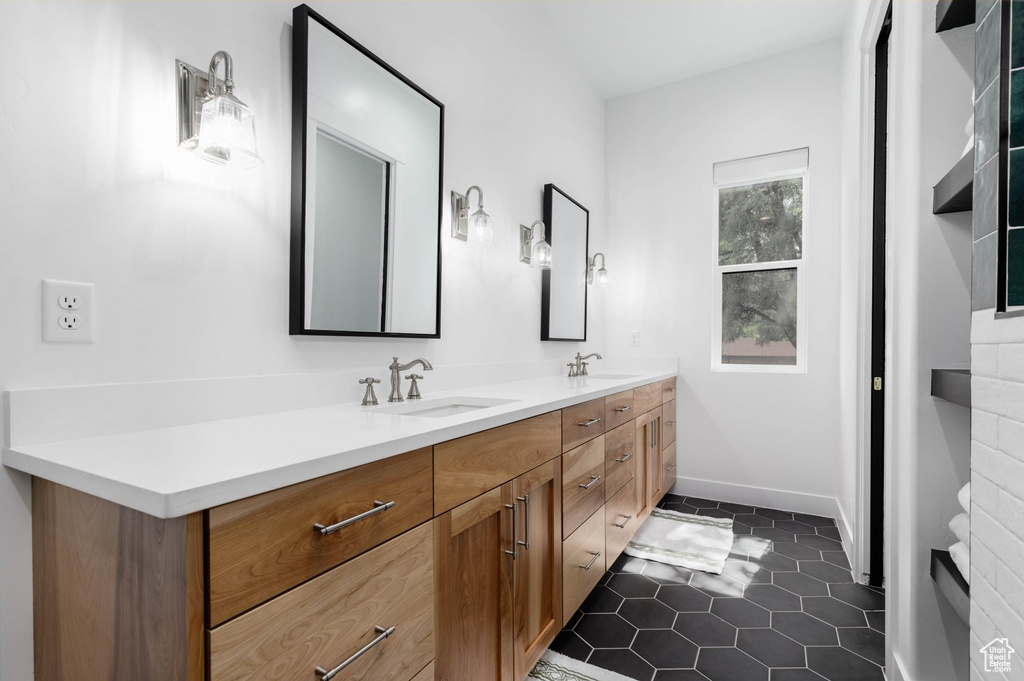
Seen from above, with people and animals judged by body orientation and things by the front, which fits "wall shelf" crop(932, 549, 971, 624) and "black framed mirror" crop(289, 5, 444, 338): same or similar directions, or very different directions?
very different directions

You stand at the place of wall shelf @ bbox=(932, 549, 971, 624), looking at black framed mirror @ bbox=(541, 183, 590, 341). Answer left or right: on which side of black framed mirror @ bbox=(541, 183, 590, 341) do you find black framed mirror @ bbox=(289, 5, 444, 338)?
left

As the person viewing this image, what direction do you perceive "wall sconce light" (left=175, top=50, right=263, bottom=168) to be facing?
facing the viewer and to the right of the viewer

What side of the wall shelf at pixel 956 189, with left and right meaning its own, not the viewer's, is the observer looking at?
left

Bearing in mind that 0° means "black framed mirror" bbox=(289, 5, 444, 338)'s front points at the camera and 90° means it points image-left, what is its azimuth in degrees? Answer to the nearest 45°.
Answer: approximately 315°

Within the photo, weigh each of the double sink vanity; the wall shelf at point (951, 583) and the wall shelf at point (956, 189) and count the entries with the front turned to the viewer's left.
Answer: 2

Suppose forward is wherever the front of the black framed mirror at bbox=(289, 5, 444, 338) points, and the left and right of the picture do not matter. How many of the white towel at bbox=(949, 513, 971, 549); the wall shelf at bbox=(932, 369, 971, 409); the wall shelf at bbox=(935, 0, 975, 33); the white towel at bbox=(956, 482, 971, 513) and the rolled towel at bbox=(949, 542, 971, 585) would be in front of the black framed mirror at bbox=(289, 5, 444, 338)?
5

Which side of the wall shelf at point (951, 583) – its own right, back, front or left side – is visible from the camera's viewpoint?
left

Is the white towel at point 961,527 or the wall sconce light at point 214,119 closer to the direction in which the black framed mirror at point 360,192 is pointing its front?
the white towel

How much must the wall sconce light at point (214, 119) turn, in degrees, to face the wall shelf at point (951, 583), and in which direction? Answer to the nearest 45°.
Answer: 0° — it already faces it

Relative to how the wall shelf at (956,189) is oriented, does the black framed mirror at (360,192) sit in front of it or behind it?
in front

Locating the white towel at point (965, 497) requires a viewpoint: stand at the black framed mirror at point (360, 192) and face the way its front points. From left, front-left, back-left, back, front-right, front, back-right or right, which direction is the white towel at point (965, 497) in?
front

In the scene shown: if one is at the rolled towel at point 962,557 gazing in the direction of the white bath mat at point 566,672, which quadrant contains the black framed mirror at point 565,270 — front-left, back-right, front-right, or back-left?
front-right
